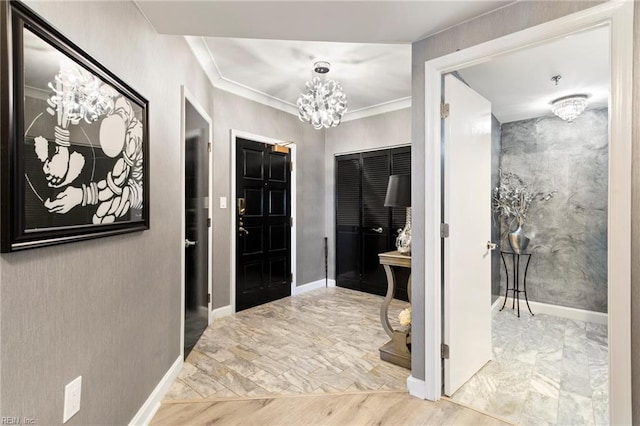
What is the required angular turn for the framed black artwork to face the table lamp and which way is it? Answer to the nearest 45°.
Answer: approximately 45° to its left

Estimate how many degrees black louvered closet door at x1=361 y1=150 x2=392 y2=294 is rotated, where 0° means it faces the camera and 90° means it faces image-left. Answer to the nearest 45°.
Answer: approximately 45°

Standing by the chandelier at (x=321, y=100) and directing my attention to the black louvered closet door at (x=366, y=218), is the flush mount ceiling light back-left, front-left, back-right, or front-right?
front-right

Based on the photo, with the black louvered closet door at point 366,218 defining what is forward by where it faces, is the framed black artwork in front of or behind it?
in front

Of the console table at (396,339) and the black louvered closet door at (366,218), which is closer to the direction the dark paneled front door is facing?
the console table

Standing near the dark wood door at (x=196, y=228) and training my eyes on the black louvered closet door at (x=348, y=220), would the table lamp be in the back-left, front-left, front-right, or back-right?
front-right

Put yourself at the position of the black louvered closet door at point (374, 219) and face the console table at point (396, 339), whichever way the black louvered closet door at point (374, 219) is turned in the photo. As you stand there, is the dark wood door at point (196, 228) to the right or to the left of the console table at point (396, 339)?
right

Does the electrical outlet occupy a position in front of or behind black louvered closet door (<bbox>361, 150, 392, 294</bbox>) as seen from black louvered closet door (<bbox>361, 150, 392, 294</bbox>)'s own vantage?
in front

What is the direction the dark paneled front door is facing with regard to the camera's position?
facing the viewer and to the right of the viewer

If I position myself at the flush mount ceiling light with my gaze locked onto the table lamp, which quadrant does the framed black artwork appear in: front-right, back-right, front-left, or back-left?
front-left

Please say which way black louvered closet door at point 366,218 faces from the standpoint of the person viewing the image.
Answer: facing the viewer and to the left of the viewer

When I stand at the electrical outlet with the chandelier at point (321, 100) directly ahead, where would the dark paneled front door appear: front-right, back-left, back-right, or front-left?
front-left

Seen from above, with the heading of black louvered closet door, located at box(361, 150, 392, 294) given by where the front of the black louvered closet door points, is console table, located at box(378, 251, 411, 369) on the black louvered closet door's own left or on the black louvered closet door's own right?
on the black louvered closet door's own left
